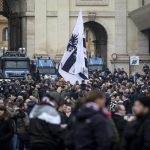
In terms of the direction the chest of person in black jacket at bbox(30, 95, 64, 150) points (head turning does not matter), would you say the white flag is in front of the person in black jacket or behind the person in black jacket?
in front

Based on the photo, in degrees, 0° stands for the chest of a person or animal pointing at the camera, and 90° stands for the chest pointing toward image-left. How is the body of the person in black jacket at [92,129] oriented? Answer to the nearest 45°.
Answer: approximately 225°

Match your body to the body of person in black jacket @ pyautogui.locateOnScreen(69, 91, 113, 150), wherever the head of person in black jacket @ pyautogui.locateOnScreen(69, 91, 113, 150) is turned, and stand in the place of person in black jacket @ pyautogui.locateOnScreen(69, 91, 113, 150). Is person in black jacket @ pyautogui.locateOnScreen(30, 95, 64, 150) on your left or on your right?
on your left

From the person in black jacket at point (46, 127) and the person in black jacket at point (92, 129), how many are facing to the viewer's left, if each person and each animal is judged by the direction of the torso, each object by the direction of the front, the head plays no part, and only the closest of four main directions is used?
0

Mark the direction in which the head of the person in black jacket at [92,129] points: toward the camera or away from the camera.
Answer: away from the camera

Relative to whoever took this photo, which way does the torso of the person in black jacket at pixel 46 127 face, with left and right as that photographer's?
facing away from the viewer

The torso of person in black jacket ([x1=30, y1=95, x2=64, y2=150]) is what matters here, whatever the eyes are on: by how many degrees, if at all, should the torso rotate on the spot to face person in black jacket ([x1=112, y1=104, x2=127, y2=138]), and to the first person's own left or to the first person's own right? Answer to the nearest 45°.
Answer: approximately 45° to the first person's own right
